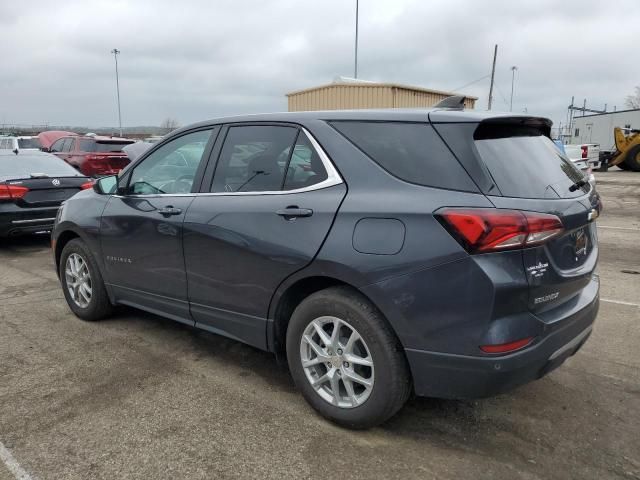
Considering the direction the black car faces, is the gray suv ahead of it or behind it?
behind

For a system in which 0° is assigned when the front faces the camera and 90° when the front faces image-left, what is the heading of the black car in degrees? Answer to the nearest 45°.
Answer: approximately 135°

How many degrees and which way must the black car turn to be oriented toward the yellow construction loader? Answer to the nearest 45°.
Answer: approximately 135° to its right

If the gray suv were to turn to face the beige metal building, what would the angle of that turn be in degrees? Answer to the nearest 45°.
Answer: approximately 45° to its right

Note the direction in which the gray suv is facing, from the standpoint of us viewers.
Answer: facing away from the viewer and to the left of the viewer

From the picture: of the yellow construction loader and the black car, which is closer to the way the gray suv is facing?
the black car

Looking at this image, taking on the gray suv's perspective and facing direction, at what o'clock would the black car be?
The black car is roughly at 12 o'clock from the gray suv.
